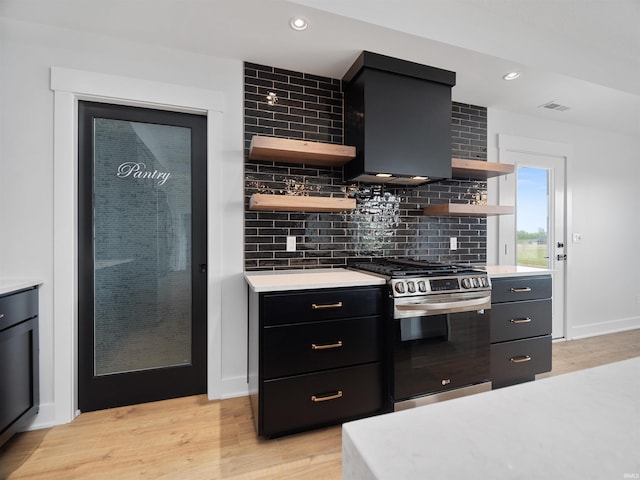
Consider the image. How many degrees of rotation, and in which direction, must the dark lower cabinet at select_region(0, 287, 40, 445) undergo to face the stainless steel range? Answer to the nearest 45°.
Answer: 0° — it already faces it

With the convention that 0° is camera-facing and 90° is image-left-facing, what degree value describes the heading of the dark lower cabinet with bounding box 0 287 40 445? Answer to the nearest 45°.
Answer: approximately 315°

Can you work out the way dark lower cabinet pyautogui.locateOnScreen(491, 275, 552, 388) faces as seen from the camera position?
facing the viewer and to the right of the viewer

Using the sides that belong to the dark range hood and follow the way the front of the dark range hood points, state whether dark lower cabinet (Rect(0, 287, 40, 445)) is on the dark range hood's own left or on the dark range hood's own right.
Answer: on the dark range hood's own right

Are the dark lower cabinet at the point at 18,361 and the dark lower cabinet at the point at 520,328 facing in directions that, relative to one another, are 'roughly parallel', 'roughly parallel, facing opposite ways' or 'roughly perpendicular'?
roughly perpendicular

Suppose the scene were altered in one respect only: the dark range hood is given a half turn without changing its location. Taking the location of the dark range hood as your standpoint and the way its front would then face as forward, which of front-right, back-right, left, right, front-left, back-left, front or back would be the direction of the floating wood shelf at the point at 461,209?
right

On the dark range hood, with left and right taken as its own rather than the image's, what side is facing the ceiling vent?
left

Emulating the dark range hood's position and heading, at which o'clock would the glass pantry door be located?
The glass pantry door is roughly at 4 o'clock from the dark range hood.
